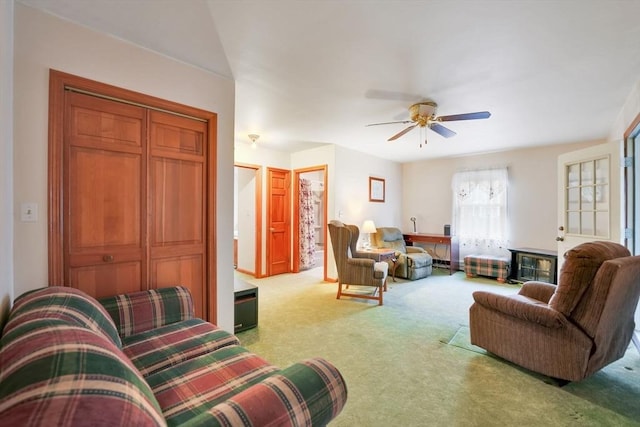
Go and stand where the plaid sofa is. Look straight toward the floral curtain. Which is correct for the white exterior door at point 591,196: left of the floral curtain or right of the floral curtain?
right

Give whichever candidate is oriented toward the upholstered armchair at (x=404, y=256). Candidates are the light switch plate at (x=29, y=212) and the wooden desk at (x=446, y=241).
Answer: the wooden desk

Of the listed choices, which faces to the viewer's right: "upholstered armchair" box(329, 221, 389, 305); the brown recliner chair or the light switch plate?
the upholstered armchair

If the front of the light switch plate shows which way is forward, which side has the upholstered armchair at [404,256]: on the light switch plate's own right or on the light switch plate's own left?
on the light switch plate's own left

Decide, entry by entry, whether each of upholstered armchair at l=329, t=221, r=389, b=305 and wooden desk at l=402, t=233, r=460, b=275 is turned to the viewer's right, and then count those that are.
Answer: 1

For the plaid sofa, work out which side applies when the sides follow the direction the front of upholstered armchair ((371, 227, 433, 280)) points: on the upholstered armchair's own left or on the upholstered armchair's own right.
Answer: on the upholstered armchair's own right

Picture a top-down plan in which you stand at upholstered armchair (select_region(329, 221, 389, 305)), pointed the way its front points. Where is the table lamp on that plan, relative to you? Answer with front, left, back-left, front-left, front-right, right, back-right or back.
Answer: left

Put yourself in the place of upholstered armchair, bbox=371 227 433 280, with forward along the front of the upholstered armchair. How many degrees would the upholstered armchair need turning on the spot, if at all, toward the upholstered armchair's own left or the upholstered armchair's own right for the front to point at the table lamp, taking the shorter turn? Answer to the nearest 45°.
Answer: approximately 135° to the upholstered armchair's own right

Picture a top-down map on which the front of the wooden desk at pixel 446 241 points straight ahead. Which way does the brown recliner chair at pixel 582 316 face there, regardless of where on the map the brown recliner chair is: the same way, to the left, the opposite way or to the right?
to the right

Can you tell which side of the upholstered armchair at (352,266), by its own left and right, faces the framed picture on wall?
left

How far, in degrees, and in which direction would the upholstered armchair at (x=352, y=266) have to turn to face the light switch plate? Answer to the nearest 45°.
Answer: approximately 135° to its right

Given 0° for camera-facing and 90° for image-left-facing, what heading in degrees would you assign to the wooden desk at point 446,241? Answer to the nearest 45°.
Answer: approximately 45°
